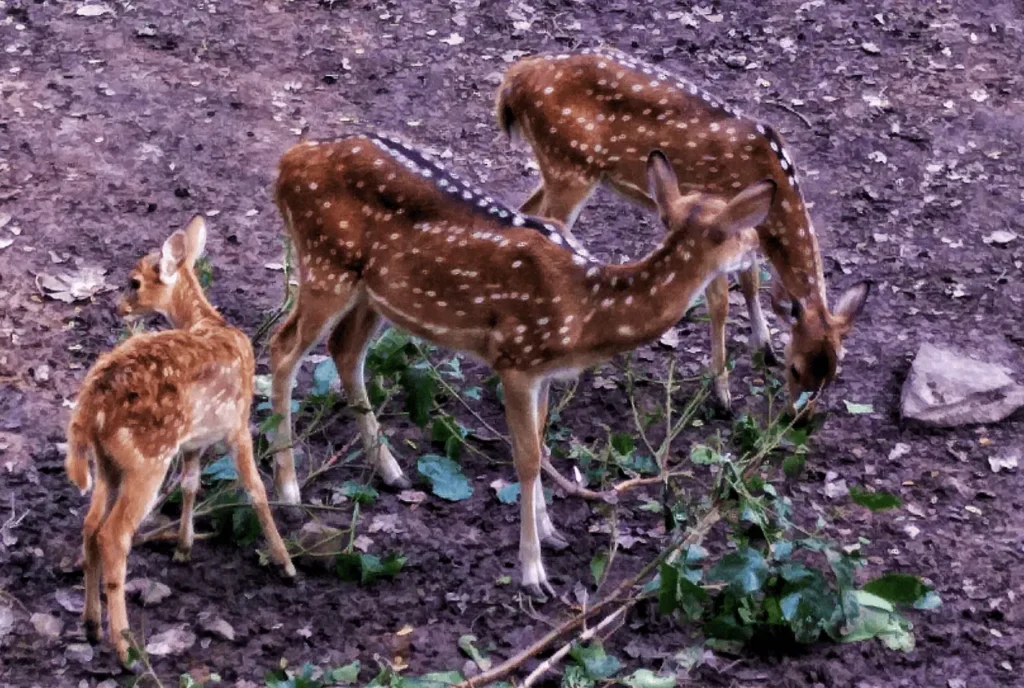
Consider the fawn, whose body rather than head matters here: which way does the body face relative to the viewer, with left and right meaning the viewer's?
facing away from the viewer and to the right of the viewer

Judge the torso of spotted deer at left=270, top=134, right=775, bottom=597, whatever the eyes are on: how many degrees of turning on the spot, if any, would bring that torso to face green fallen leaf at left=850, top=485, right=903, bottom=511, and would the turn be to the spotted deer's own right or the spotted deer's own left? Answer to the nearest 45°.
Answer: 0° — it already faces it

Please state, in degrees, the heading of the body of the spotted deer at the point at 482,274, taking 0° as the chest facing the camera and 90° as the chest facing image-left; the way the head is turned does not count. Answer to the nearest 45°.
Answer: approximately 315°

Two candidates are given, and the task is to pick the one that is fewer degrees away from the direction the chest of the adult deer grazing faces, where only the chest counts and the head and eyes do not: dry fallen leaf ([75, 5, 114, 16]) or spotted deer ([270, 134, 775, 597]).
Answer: the spotted deer

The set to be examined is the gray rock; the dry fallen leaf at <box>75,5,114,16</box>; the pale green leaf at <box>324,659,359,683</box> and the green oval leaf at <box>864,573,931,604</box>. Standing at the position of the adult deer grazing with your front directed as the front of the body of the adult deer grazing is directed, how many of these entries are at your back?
1

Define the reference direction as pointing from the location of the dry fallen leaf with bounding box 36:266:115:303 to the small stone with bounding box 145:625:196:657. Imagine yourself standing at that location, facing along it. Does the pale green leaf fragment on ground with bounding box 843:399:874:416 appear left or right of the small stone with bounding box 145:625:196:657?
left

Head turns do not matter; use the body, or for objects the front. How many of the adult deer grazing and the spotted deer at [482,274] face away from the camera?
0

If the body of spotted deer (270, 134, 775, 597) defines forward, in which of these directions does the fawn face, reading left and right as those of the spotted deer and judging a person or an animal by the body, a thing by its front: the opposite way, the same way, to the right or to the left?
to the left
